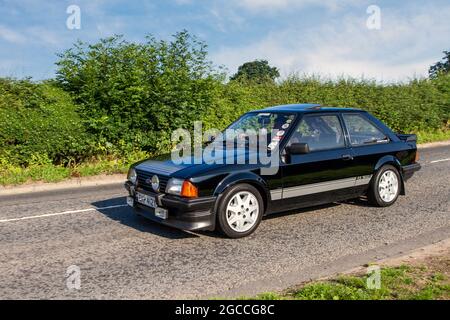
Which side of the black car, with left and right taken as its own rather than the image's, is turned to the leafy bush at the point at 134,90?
right

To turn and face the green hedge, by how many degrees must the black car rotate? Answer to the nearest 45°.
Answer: approximately 90° to its right

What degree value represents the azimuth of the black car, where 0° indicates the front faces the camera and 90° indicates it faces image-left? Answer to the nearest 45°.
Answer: approximately 45°
